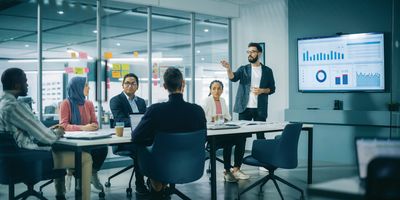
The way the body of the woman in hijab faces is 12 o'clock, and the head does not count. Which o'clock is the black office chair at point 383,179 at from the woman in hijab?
The black office chair is roughly at 1 o'clock from the woman in hijab.

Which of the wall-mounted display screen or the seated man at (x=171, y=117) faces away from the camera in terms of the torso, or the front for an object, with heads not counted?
the seated man

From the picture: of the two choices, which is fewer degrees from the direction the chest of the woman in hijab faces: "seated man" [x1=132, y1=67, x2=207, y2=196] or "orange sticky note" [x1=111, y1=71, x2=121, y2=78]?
the seated man

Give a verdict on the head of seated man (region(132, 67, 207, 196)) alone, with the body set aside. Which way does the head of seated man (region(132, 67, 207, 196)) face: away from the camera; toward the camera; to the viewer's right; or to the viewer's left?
away from the camera

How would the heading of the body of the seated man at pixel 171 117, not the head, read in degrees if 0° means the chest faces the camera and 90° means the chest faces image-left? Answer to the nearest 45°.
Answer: approximately 180°

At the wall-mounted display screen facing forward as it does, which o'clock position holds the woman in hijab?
The woman in hijab is roughly at 12 o'clock from the wall-mounted display screen.

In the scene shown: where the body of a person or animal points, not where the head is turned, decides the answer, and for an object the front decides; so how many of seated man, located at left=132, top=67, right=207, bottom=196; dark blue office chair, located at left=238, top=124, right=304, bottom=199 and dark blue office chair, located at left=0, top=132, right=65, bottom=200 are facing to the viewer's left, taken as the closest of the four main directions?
1

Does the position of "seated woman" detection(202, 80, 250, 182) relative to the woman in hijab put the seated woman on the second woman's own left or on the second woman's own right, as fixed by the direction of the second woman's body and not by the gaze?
on the second woman's own left

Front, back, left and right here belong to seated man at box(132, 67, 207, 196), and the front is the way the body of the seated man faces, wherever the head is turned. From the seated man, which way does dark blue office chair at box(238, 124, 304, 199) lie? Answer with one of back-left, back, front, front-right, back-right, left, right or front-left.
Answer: front-right
